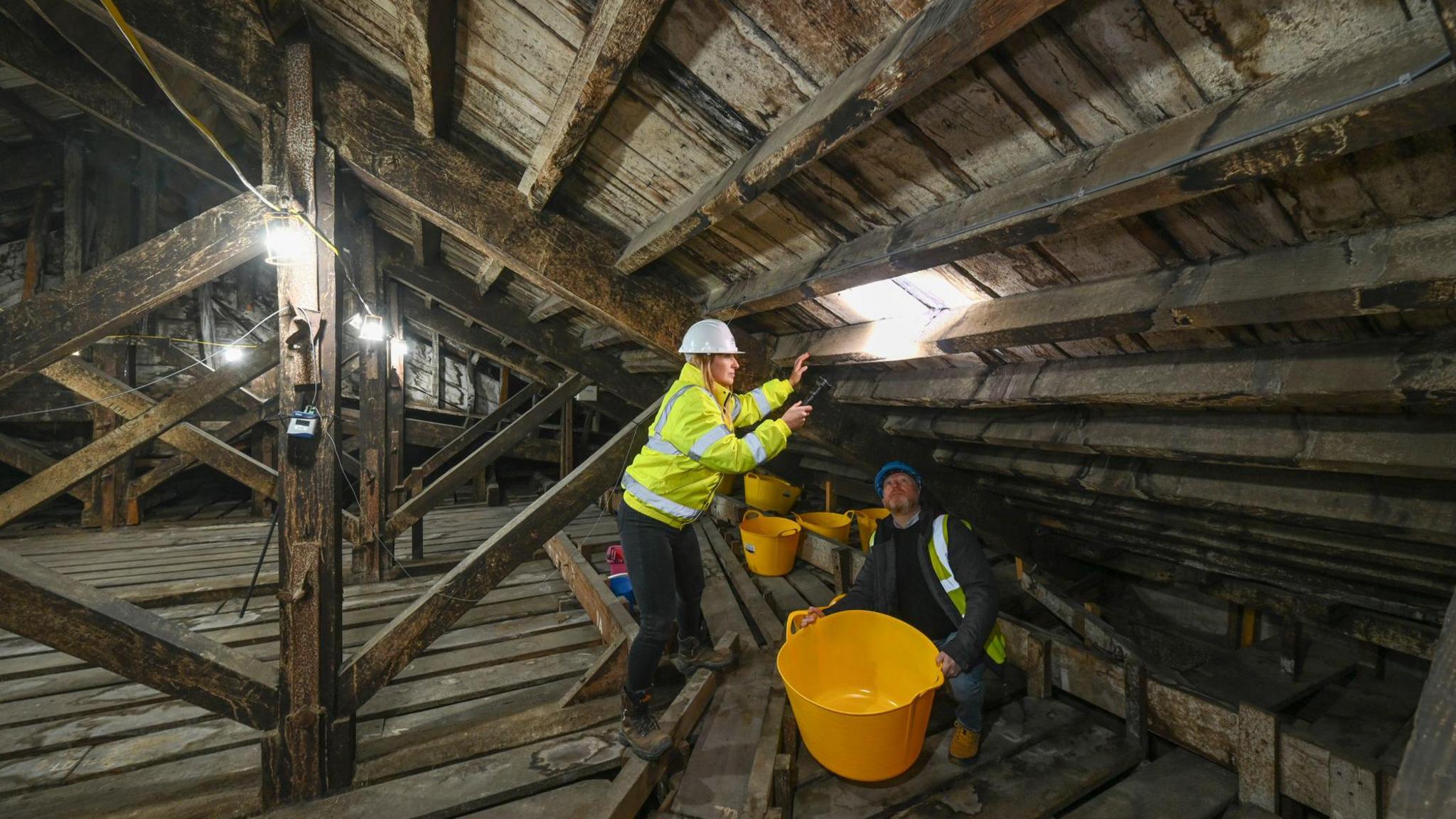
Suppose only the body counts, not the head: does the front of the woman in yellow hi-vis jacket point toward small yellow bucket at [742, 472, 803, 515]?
no

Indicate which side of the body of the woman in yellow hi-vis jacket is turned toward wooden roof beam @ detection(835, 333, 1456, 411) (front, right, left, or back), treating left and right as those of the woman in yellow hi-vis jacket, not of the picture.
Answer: front

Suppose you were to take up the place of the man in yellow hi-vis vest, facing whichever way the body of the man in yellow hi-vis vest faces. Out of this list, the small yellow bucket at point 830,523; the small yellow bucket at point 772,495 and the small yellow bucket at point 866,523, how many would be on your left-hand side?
0

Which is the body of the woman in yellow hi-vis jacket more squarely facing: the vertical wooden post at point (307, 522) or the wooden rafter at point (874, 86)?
the wooden rafter

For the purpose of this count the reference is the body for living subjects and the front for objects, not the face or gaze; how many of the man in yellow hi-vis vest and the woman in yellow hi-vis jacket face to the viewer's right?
1

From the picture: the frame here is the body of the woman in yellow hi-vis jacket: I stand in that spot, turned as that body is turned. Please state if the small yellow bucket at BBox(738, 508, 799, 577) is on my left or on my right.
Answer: on my left

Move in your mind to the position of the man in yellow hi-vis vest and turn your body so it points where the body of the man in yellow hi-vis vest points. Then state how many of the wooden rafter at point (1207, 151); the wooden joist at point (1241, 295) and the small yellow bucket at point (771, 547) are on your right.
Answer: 1

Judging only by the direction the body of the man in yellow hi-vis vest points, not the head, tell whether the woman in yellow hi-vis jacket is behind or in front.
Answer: in front

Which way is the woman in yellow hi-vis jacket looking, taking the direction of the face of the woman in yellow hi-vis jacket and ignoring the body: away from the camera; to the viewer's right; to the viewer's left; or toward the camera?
to the viewer's right

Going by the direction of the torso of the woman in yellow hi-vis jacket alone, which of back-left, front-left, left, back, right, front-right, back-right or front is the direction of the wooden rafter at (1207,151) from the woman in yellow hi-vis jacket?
front-right

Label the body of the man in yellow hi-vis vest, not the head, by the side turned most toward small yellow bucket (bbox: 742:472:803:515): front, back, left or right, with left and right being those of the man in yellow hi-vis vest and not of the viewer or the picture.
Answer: right

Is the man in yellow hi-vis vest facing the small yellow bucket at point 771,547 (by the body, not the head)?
no

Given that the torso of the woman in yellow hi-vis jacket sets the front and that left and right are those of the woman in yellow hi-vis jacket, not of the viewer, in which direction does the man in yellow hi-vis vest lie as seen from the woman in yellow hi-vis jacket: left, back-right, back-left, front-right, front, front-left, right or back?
front

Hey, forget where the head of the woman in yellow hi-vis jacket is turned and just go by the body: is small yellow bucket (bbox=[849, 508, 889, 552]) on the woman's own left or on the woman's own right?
on the woman's own left

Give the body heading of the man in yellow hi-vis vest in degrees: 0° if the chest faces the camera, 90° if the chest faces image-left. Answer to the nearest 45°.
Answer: approximately 45°

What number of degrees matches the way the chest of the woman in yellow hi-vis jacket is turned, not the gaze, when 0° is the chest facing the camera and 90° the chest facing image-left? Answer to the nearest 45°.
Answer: approximately 270°

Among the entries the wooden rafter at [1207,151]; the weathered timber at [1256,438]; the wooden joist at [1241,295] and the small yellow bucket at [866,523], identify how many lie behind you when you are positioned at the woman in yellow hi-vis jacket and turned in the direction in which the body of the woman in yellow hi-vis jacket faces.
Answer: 0
